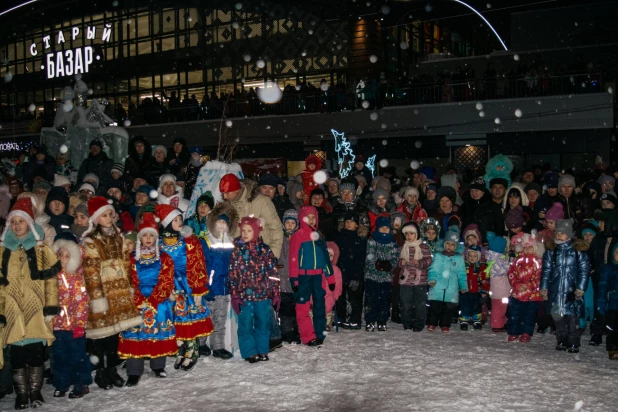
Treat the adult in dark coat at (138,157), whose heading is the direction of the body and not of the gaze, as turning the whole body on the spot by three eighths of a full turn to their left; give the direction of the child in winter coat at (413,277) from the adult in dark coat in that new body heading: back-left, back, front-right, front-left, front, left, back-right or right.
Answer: right

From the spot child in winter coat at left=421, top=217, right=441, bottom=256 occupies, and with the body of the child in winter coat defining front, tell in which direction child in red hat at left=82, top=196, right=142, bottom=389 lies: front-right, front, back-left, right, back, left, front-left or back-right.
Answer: front-right

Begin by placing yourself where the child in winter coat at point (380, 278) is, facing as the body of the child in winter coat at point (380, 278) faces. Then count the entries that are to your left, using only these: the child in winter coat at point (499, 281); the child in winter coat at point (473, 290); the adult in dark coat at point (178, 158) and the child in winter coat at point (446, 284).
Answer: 3

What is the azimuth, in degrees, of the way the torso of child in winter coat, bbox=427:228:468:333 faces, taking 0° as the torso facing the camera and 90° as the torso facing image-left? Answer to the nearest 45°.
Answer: approximately 0°

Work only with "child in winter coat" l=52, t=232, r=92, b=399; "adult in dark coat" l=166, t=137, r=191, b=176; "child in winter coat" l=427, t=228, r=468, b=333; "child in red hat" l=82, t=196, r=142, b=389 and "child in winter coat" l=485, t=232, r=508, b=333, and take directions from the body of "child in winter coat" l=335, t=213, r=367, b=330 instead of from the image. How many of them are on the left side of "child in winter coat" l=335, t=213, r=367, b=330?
2

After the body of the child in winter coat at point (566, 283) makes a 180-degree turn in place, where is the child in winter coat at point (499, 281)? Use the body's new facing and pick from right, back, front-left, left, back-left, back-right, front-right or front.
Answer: front-left

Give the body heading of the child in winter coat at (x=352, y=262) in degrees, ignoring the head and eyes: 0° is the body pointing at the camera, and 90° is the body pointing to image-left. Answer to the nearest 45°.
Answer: approximately 0°

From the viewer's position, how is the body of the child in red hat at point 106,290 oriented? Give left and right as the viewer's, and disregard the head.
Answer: facing the viewer and to the right of the viewer

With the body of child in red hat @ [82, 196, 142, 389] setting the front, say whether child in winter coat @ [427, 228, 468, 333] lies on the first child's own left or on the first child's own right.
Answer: on the first child's own left
